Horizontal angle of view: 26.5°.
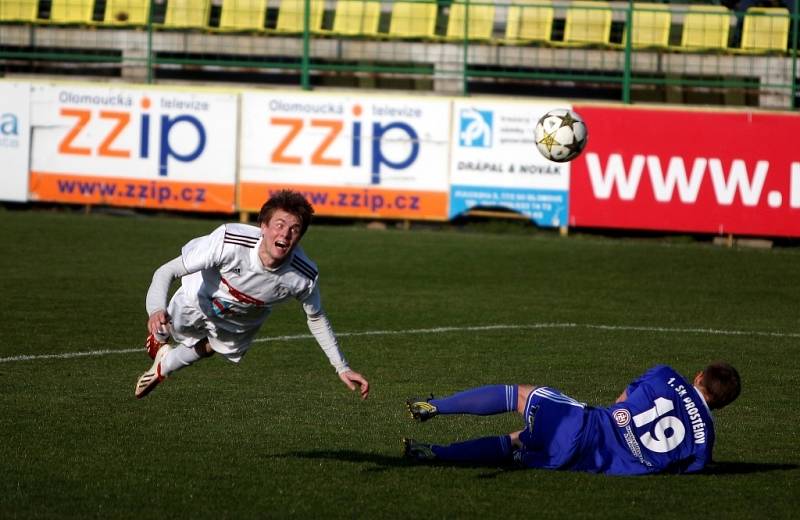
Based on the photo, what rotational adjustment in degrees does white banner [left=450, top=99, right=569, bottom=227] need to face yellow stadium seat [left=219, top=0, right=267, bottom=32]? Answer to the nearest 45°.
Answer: approximately 135° to its right

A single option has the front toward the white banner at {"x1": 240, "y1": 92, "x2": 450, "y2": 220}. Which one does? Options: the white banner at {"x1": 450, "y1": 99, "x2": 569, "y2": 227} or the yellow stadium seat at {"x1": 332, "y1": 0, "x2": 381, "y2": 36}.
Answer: the yellow stadium seat

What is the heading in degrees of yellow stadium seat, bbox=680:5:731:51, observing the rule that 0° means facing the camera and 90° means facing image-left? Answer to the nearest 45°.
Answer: approximately 0°

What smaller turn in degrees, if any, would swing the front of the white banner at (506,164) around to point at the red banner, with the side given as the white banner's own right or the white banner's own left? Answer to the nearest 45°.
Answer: approximately 90° to the white banner's own left

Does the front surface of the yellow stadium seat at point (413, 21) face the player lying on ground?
yes

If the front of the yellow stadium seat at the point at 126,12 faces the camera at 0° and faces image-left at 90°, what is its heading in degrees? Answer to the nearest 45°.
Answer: approximately 0°

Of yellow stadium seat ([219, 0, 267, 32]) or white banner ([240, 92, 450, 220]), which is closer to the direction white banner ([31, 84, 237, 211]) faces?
the white banner

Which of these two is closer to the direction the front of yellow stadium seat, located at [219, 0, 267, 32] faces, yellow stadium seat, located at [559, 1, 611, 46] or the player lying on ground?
the player lying on ground
